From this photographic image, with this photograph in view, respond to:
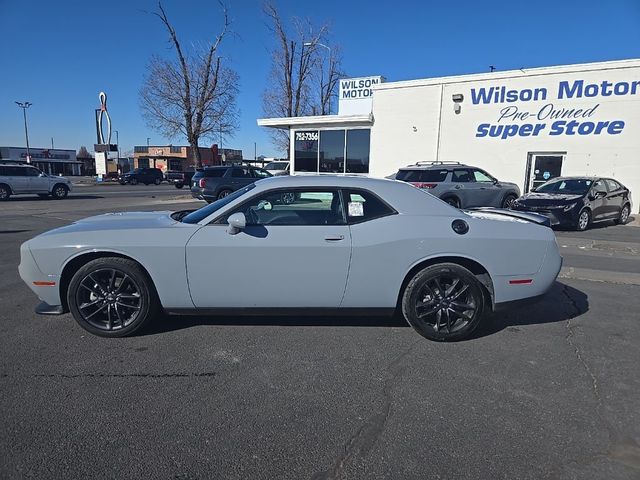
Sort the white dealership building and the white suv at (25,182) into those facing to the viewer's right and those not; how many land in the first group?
1

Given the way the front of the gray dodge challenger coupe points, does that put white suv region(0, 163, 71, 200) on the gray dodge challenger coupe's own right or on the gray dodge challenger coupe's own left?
on the gray dodge challenger coupe's own right

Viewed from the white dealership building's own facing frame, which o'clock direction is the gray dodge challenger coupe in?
The gray dodge challenger coupe is roughly at 11 o'clock from the white dealership building.

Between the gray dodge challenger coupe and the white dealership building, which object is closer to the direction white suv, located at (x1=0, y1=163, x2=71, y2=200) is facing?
the white dealership building

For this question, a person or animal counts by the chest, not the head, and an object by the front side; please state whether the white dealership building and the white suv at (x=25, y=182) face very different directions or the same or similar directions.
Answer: very different directions

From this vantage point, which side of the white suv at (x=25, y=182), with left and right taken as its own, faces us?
right

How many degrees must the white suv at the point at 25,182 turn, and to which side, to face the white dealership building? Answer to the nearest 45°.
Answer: approximately 45° to its right

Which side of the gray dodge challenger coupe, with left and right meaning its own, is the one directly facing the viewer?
left

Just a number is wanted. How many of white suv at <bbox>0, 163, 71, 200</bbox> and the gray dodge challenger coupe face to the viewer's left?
1
